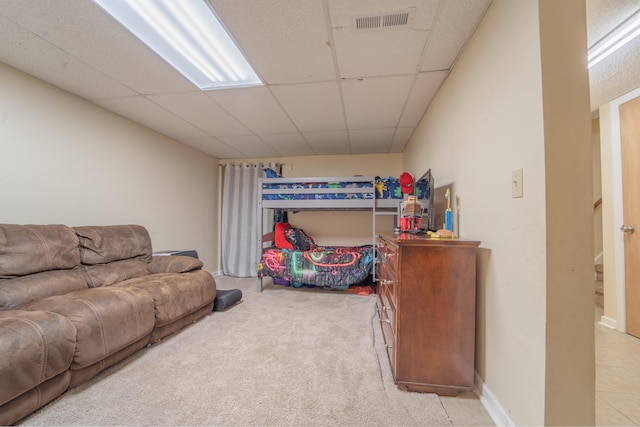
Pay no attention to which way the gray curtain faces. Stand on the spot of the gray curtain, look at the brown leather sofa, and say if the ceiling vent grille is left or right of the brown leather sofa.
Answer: left

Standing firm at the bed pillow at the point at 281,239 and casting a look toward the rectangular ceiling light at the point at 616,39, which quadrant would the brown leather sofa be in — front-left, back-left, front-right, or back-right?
front-right

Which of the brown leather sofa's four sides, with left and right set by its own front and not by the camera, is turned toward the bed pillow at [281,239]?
left

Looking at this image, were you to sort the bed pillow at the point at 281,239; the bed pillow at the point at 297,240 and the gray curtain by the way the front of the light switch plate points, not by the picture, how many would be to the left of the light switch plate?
0

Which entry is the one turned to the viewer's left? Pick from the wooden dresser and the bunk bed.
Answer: the wooden dresser

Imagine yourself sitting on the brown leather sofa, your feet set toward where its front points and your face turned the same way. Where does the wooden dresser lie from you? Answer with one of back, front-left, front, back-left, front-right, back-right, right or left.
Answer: front

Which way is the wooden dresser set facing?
to the viewer's left

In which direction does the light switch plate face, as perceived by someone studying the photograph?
facing the viewer and to the left of the viewer

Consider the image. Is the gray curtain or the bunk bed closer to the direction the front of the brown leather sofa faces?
the bunk bed

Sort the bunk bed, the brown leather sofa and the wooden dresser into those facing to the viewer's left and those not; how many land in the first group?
1
